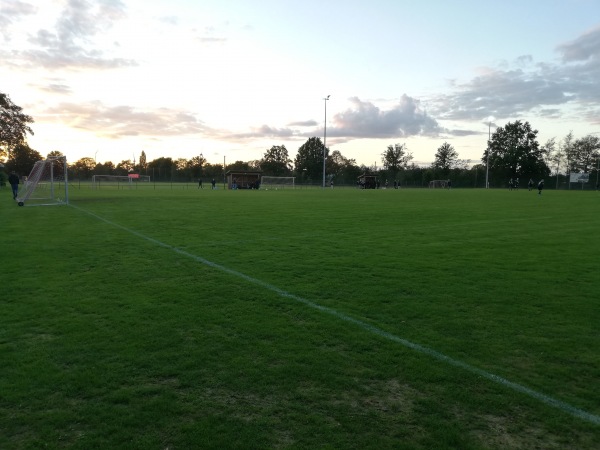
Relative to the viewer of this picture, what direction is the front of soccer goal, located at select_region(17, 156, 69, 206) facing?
facing to the right of the viewer
